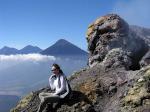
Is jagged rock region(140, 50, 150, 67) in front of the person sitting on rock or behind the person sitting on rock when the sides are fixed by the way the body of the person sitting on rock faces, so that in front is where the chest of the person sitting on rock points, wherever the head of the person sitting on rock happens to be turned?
behind

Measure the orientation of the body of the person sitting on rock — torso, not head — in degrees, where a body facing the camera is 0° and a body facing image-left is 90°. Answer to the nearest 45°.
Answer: approximately 45°

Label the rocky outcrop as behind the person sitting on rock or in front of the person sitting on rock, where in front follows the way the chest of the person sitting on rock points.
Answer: behind
